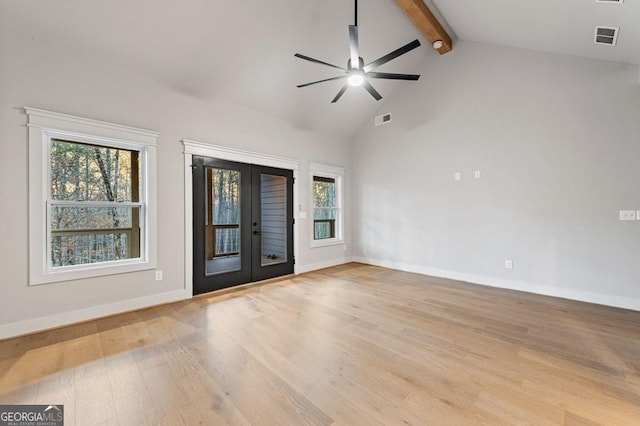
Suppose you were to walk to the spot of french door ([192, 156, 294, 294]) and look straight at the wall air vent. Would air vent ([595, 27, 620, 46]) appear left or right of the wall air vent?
right

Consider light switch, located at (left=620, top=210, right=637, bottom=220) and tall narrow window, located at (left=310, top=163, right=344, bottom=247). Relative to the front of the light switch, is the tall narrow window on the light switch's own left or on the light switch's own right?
on the light switch's own right

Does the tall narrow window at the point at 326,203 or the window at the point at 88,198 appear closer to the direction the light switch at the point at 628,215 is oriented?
the window

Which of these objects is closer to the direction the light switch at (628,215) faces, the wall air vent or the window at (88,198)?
the window

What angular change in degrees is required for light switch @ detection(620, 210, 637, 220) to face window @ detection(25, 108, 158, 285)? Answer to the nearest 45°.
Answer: approximately 45° to its right

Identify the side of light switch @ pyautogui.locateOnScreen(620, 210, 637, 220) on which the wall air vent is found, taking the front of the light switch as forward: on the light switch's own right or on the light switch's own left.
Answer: on the light switch's own right
